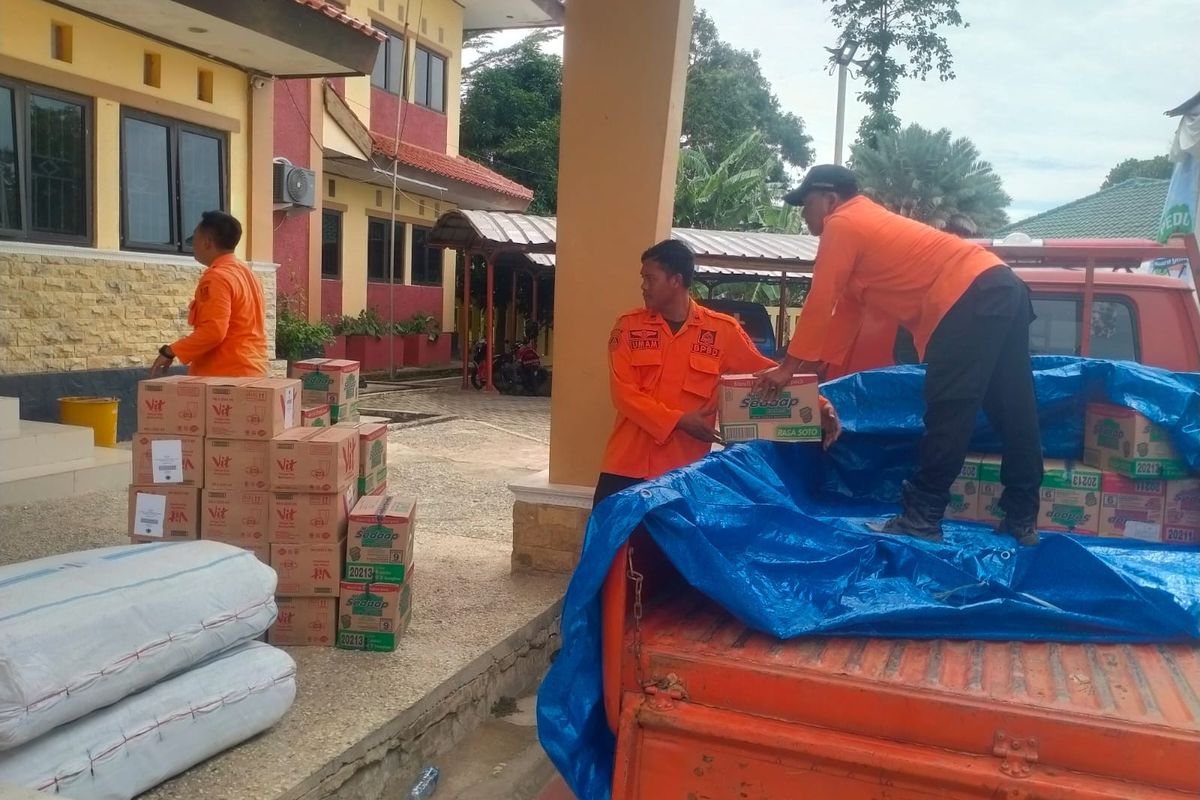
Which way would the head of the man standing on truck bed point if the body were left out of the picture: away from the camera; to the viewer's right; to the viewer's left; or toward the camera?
to the viewer's left

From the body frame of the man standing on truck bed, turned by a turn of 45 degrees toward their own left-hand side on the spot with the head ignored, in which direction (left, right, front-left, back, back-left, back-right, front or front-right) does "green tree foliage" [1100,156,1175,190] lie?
back-right

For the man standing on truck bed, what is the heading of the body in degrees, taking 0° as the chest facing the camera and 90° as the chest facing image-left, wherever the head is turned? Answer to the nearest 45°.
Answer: approximately 90°

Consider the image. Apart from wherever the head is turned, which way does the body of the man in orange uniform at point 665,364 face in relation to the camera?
toward the camera

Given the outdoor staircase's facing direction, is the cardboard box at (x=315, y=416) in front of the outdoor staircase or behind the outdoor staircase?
in front

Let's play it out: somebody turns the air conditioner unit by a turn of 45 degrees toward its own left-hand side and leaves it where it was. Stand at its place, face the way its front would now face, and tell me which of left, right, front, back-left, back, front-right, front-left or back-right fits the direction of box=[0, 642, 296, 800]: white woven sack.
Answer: right

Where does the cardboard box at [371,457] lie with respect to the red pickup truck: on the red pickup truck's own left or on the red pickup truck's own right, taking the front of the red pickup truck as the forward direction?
on the red pickup truck's own left

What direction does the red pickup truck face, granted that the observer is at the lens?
facing away from the viewer

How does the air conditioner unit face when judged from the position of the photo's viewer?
facing the viewer and to the right of the viewer

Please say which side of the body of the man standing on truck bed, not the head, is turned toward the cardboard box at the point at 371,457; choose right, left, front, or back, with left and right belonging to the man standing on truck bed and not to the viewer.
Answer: front

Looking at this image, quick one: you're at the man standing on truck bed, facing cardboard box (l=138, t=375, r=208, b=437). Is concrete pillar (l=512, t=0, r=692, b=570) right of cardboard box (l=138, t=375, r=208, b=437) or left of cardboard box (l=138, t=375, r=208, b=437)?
right

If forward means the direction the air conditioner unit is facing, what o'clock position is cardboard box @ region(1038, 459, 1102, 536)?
The cardboard box is roughly at 1 o'clock from the air conditioner unit.

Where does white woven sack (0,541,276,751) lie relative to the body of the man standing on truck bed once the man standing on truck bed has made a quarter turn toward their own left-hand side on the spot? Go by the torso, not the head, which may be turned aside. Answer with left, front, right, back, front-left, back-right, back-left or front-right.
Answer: front-right

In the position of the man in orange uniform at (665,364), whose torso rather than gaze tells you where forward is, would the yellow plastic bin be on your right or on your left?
on your right

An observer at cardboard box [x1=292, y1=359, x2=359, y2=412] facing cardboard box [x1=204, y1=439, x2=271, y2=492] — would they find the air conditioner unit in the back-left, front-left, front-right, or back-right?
back-right

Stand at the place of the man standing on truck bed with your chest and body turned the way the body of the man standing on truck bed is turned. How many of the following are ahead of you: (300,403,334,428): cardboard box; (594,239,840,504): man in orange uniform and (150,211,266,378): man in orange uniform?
3

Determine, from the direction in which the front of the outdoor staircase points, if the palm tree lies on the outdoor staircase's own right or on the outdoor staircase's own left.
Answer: on the outdoor staircase's own left

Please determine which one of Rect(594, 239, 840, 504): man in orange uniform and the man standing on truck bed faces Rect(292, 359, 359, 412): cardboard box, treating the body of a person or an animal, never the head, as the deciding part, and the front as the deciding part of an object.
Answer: the man standing on truck bed

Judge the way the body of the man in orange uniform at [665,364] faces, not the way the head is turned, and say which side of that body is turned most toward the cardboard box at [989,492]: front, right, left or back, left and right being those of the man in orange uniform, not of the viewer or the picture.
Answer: left

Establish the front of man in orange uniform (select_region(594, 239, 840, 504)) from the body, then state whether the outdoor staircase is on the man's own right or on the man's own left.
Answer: on the man's own right

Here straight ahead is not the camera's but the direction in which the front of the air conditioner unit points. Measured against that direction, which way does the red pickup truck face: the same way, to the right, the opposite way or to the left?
to the left
